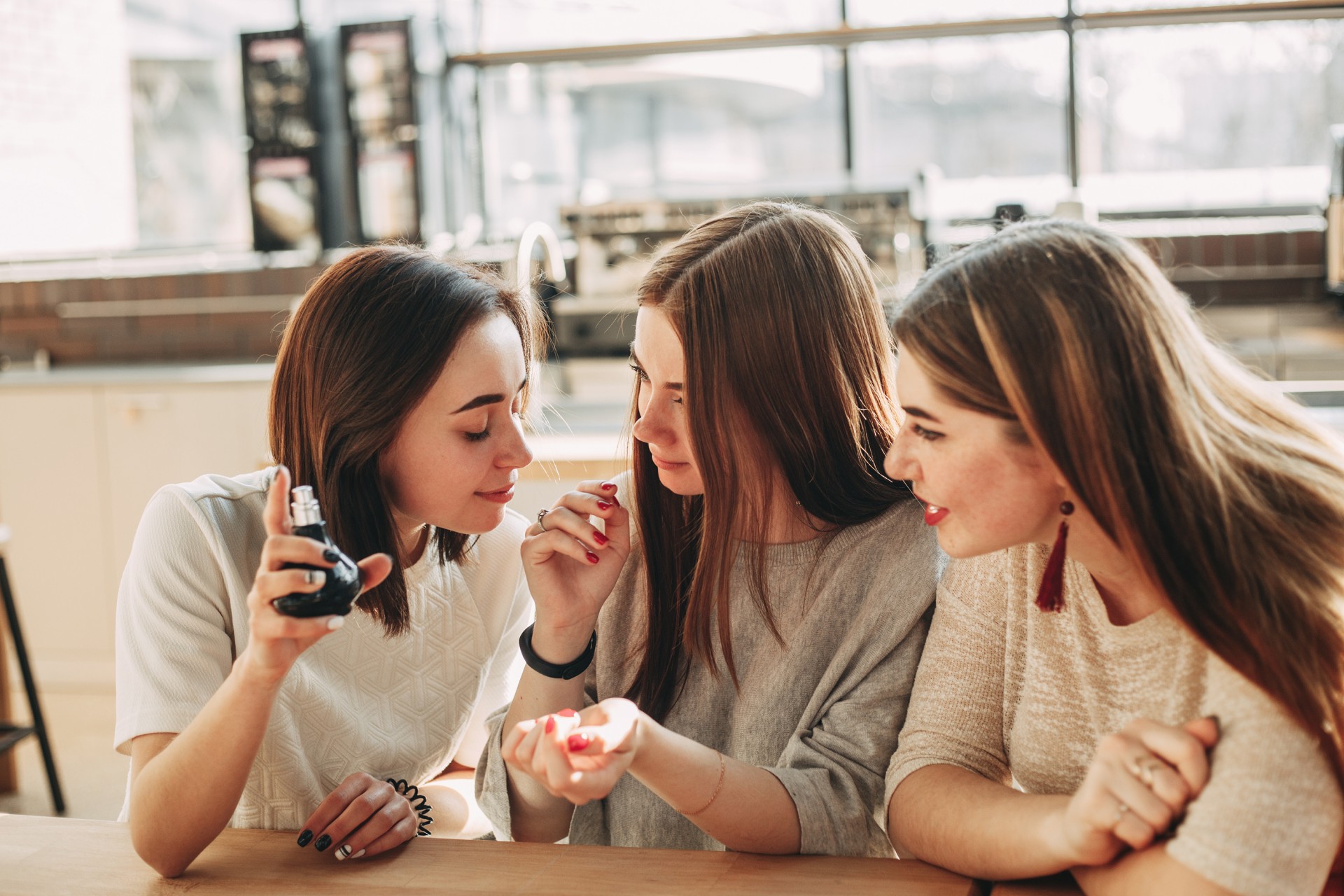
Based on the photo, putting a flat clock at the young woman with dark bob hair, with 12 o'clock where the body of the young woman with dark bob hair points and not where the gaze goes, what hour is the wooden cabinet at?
The wooden cabinet is roughly at 7 o'clock from the young woman with dark bob hair.

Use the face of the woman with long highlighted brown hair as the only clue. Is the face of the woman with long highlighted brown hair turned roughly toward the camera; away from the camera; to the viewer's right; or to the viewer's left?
to the viewer's left

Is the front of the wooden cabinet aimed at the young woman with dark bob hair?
yes

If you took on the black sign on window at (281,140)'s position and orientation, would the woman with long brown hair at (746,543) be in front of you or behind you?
in front

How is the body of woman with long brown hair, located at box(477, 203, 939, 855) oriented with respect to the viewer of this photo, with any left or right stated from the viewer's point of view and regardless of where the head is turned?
facing the viewer and to the left of the viewer

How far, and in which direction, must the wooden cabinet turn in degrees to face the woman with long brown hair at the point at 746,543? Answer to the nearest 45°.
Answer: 0° — it already faces them

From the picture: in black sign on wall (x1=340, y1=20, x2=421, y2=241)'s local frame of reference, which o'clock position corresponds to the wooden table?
The wooden table is roughly at 12 o'clock from the black sign on wall.

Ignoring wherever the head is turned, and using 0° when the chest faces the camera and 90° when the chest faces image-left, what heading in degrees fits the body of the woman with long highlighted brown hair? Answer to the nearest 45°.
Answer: approximately 45°

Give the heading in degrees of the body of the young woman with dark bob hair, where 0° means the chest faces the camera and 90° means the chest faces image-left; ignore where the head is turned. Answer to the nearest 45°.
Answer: approximately 315°

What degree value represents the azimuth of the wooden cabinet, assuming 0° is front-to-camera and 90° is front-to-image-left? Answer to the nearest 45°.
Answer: approximately 0°

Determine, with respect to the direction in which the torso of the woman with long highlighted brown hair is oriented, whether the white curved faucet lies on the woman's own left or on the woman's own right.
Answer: on the woman's own right

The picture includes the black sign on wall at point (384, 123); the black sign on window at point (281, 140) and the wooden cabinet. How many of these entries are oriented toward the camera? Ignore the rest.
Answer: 3

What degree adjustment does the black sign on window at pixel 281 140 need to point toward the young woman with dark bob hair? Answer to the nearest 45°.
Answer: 0° — it already faces them
